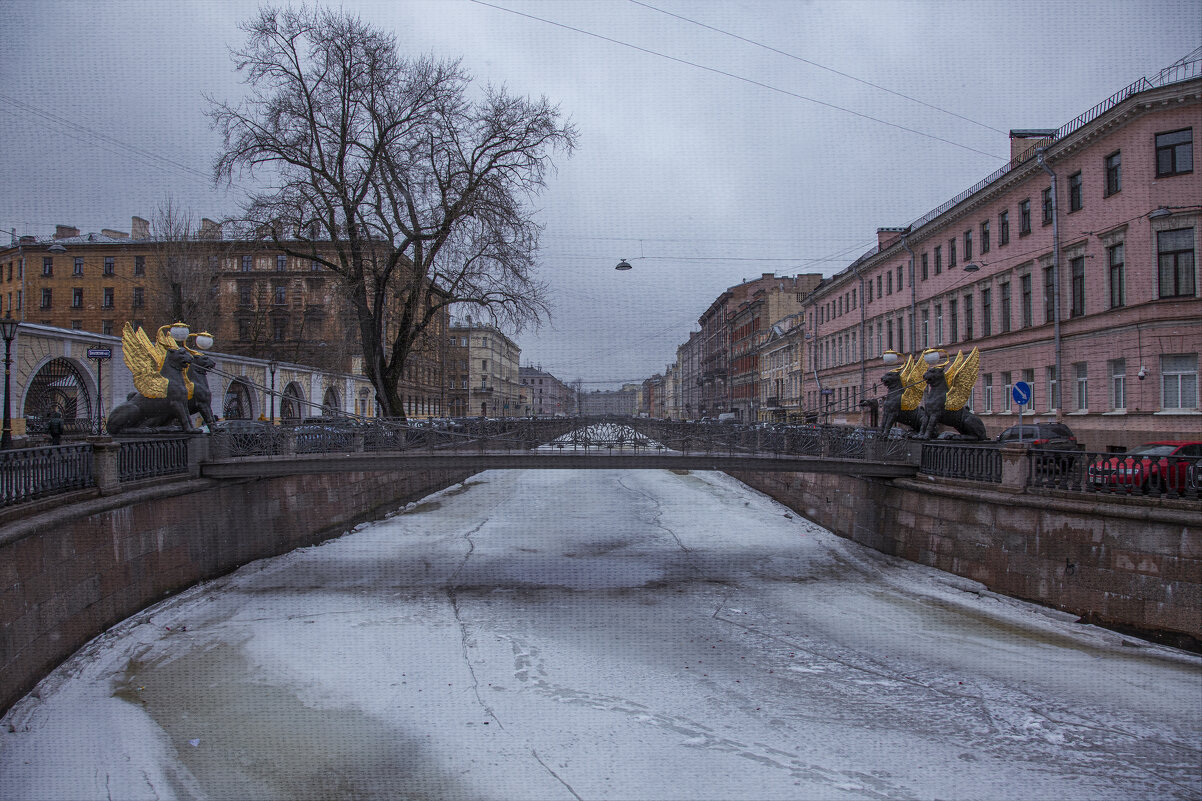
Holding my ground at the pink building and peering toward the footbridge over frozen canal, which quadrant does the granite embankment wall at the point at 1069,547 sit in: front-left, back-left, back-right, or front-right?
front-left

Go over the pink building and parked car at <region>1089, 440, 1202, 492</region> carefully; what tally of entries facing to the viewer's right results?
0

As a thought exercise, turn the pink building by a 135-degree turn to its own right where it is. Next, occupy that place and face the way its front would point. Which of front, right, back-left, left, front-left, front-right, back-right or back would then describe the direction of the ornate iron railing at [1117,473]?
back

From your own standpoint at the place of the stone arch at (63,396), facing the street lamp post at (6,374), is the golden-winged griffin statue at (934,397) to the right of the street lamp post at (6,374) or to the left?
left

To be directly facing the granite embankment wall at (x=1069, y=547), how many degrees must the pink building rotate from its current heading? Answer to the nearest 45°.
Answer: approximately 45° to its left

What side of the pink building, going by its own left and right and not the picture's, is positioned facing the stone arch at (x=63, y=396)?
front

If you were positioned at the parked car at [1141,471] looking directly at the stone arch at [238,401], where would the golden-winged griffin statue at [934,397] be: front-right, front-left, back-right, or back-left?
front-right

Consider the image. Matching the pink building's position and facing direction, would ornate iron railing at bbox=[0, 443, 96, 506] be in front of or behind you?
in front

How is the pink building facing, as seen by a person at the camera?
facing the viewer and to the left of the viewer

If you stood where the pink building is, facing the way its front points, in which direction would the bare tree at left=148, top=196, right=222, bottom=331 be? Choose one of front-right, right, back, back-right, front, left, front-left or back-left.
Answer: front-right

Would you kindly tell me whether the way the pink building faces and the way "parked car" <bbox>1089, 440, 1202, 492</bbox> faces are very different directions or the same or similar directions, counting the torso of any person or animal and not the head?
same or similar directions

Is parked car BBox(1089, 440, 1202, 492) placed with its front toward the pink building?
no

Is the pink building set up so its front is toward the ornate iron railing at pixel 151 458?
yes

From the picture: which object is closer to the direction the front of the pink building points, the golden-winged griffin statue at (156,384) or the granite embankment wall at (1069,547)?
the golden-winged griffin statue

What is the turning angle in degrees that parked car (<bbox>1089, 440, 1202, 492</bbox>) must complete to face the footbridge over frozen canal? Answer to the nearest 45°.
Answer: approximately 45° to its right
